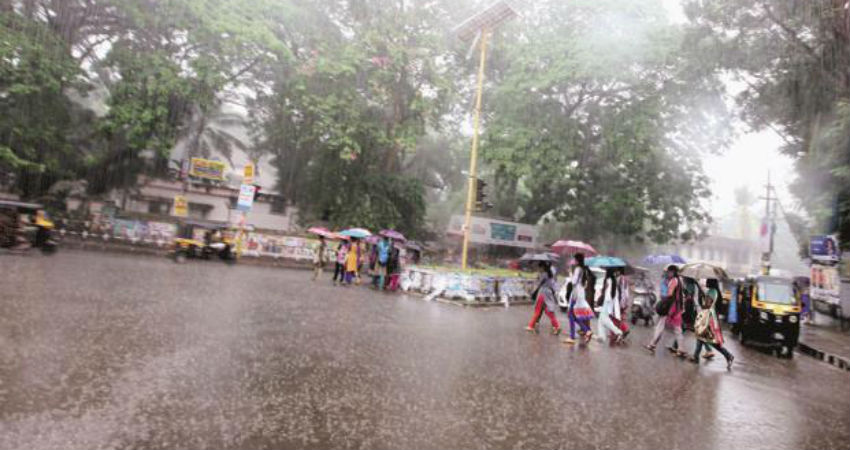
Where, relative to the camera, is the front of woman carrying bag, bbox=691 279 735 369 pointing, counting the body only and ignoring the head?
to the viewer's left

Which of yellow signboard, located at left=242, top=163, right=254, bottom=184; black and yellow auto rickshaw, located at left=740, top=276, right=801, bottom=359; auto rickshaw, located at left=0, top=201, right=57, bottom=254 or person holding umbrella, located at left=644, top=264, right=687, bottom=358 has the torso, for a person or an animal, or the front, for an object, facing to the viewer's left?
the person holding umbrella

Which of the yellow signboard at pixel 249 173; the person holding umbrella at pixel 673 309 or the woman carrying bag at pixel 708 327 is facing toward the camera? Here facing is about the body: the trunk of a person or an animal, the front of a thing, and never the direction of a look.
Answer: the yellow signboard

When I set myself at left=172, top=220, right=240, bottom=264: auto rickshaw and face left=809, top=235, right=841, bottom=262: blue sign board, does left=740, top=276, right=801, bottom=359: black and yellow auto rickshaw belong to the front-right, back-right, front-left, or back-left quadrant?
front-right

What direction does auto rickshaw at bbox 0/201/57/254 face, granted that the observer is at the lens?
facing to the right of the viewer

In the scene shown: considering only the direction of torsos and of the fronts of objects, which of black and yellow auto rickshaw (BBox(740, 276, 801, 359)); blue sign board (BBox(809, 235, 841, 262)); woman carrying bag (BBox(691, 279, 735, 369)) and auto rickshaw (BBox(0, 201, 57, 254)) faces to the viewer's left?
the woman carrying bag

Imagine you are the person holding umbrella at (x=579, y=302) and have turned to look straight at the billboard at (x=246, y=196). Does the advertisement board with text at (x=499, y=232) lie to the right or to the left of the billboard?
right

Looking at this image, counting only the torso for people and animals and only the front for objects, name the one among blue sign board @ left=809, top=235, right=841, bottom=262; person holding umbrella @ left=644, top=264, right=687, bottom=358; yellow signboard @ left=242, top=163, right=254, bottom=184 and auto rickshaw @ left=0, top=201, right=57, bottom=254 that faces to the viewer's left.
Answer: the person holding umbrella

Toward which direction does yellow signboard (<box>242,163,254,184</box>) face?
toward the camera

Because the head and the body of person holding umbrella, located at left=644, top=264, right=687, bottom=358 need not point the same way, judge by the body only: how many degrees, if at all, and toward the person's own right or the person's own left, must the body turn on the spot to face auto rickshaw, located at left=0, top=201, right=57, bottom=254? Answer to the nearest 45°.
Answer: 0° — they already face it

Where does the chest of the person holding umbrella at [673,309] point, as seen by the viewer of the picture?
to the viewer's left

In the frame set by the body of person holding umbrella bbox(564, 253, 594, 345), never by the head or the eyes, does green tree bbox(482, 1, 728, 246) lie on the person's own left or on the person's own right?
on the person's own right

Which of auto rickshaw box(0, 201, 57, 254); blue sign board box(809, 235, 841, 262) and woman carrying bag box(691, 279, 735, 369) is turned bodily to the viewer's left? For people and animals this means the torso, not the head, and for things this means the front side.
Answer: the woman carrying bag

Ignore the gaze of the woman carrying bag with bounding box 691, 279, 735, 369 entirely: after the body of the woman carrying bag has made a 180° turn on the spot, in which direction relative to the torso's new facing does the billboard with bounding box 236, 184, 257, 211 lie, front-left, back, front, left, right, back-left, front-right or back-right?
back

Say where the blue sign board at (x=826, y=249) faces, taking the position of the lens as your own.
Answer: facing the viewer

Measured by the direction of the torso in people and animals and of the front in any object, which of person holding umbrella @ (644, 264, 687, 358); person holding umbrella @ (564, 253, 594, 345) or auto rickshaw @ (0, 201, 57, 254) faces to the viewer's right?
the auto rickshaw

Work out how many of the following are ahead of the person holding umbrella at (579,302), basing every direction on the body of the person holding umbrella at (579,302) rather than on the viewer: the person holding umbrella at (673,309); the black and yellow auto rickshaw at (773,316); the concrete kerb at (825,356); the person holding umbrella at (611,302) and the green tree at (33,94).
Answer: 1
